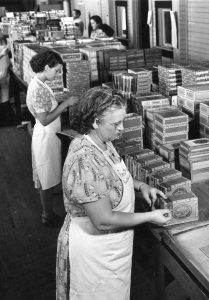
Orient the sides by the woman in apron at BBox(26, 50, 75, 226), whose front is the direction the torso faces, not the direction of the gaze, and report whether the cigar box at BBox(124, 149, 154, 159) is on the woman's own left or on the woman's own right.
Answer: on the woman's own right

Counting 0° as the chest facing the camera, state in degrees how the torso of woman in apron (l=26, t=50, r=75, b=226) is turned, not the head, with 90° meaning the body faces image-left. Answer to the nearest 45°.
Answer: approximately 270°

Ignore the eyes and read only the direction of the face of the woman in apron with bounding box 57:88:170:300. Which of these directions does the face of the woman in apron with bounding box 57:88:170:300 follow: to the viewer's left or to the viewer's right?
to the viewer's right

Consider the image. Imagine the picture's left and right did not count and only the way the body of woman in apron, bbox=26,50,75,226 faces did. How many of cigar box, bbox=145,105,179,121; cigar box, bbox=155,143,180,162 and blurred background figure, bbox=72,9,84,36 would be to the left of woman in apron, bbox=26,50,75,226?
1

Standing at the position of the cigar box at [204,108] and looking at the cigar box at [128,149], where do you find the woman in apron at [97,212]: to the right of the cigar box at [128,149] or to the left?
left

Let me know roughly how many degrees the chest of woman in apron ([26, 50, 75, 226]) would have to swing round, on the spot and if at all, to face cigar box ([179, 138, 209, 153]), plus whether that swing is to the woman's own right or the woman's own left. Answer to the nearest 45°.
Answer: approximately 45° to the woman's own right

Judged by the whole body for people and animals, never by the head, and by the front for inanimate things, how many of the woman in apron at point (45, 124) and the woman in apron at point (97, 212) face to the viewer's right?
2

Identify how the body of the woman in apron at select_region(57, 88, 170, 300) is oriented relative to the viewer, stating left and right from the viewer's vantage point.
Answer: facing to the right of the viewer

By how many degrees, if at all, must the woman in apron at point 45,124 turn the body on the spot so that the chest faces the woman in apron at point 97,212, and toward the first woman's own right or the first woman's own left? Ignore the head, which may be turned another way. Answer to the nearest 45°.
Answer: approximately 90° to the first woman's own right

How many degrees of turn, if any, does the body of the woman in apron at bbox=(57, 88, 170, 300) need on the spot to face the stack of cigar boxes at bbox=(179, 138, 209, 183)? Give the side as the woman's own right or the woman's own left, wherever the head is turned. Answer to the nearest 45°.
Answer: approximately 45° to the woman's own left

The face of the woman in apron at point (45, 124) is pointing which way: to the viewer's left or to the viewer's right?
to the viewer's right
